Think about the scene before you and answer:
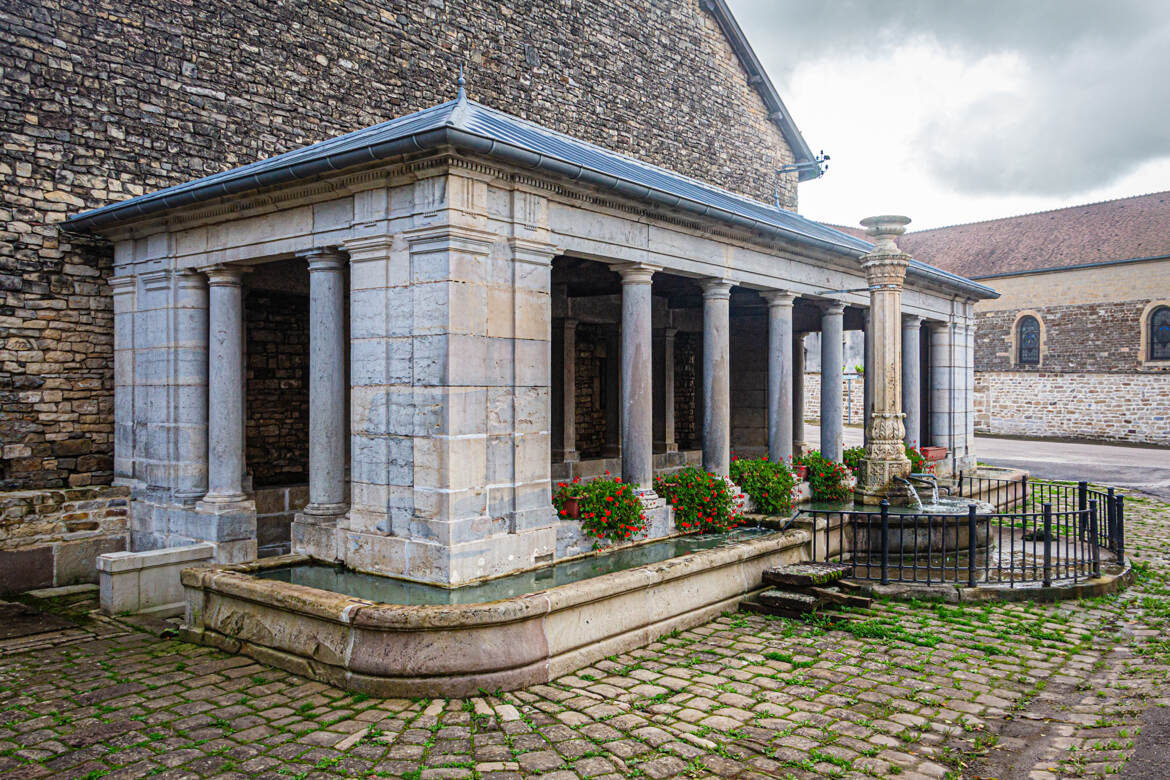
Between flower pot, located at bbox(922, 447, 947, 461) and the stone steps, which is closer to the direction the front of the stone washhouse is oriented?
the stone steps

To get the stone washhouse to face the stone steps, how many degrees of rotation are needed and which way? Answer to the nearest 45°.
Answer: approximately 45° to its left

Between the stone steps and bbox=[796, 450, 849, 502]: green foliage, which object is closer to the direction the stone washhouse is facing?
the stone steps

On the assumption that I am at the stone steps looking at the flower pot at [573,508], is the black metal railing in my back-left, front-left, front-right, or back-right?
back-right

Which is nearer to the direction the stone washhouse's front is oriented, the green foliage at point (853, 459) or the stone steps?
the stone steps

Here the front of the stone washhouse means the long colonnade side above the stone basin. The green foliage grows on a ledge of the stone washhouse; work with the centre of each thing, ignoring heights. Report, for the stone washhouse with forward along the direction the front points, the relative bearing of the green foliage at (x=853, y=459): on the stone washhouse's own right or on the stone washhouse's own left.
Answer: on the stone washhouse's own left

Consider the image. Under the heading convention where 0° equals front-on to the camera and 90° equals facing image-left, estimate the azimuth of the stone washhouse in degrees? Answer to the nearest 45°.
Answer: approximately 315°

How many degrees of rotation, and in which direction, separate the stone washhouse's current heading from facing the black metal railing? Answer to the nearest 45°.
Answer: approximately 45° to its left
